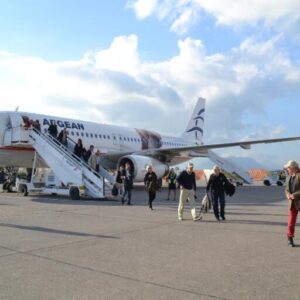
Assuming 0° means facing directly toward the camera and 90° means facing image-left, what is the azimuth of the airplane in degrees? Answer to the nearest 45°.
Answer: approximately 45°

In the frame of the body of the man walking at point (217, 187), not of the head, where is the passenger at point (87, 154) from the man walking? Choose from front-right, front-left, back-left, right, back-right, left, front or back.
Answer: back-right

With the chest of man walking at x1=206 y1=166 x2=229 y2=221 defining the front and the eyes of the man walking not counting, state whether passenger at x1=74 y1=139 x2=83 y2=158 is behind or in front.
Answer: behind

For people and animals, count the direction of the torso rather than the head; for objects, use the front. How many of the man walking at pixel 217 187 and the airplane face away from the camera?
0

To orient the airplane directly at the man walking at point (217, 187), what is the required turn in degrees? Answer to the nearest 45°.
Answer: approximately 45° to its left

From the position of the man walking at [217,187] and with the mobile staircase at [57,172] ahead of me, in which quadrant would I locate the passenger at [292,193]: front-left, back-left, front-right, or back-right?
back-left

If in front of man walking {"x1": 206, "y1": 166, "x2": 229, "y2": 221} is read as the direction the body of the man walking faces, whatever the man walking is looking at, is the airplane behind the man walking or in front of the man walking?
behind

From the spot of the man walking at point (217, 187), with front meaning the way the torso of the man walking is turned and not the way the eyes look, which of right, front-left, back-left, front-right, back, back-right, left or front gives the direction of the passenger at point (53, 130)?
back-right
